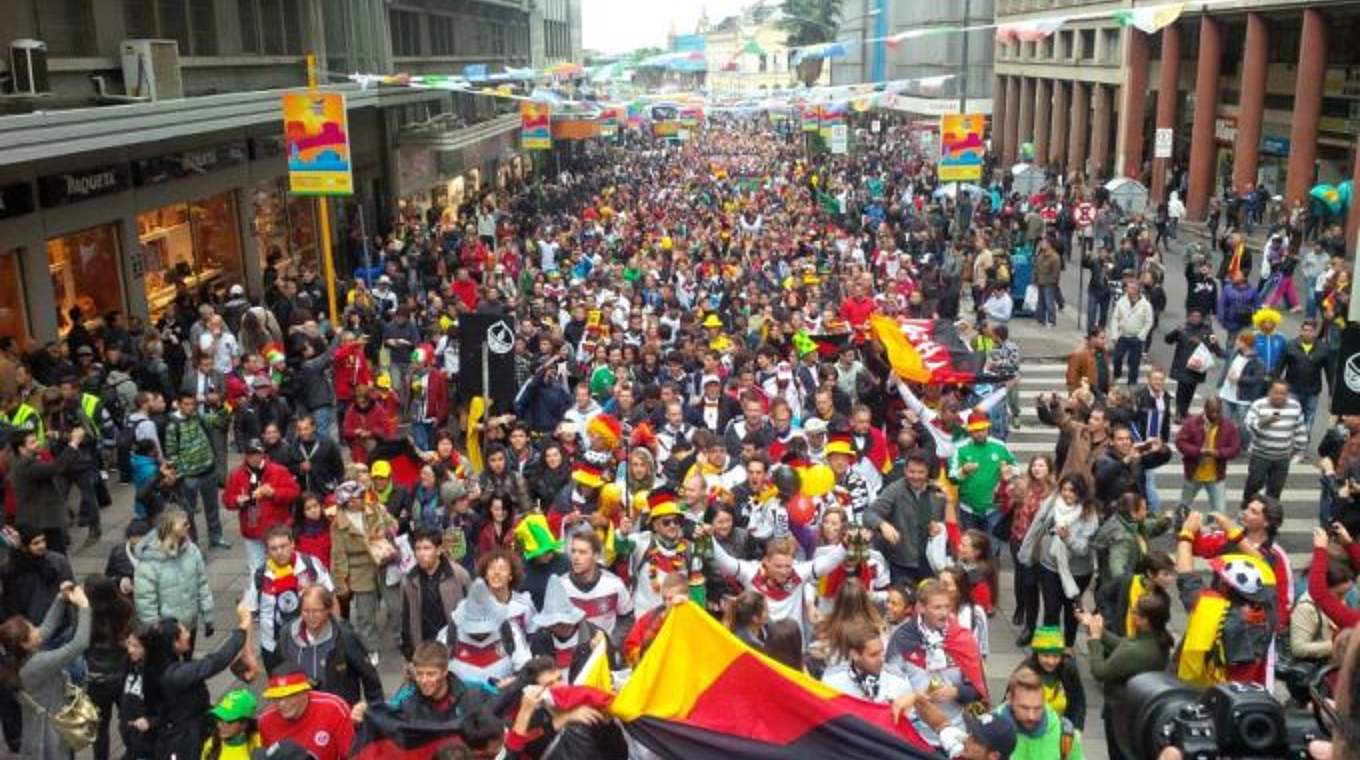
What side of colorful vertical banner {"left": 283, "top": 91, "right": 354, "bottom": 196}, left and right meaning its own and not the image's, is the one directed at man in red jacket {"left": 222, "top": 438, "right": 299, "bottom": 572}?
front

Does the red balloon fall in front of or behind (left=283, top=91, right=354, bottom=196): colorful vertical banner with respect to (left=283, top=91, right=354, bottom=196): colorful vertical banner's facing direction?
in front

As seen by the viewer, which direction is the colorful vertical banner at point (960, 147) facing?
toward the camera

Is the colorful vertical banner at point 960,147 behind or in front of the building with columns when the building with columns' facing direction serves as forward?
in front

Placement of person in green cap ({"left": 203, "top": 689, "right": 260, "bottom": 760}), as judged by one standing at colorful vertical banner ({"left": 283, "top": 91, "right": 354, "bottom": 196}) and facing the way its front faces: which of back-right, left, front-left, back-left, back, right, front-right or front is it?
front

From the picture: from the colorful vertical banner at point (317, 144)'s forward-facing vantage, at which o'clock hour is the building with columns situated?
The building with columns is roughly at 8 o'clock from the colorful vertical banner.

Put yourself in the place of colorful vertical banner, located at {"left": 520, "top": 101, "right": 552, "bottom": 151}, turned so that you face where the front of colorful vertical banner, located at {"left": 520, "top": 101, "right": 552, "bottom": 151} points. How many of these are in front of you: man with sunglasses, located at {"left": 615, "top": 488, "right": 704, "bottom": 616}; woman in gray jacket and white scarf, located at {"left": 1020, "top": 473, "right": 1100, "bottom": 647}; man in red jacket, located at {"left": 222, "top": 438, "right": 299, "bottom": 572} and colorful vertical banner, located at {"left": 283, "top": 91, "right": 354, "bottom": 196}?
4

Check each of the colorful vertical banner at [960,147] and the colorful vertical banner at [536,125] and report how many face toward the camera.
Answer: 2

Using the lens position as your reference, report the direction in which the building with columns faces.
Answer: facing the viewer and to the left of the viewer

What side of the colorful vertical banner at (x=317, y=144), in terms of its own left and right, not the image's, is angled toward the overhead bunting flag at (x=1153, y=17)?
left

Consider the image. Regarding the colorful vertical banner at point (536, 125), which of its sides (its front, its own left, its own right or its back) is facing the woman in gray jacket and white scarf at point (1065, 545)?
front

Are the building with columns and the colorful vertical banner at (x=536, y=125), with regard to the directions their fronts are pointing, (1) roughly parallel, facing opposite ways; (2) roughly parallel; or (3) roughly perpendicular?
roughly perpendicular

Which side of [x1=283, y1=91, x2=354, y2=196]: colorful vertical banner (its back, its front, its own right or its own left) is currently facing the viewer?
front

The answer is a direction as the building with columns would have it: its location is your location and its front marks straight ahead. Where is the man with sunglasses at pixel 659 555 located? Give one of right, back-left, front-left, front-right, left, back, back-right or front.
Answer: front-left

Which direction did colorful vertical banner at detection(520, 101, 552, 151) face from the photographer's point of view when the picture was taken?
facing the viewer

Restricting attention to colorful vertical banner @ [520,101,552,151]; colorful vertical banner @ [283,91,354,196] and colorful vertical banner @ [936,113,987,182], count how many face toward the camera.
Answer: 3

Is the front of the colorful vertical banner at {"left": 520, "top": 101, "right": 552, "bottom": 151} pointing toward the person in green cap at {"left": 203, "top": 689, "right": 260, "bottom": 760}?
yes

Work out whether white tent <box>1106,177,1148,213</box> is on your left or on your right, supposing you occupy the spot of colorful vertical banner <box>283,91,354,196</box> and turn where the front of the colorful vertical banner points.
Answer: on your left
